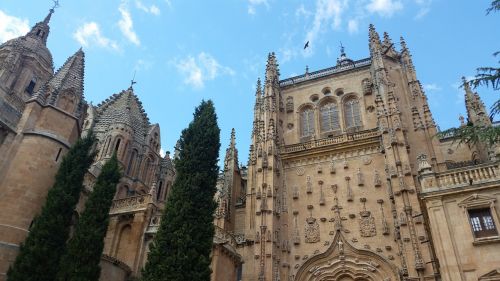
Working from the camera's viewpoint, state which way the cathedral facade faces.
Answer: facing the viewer
